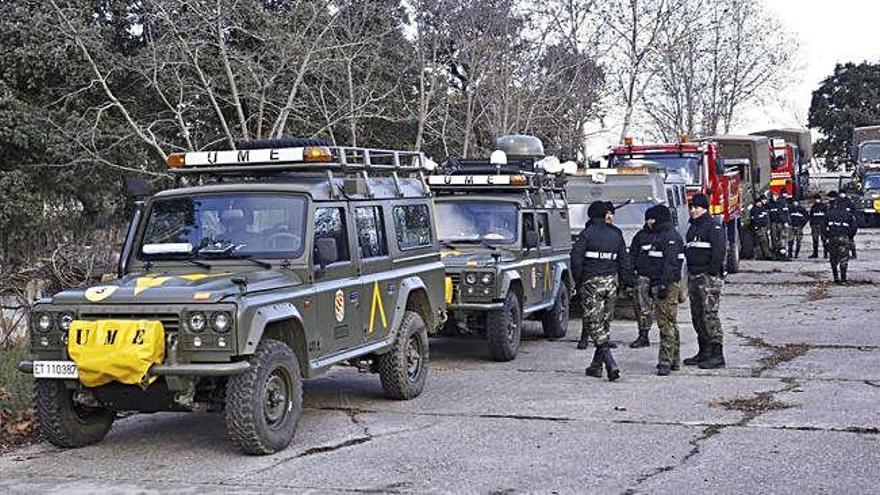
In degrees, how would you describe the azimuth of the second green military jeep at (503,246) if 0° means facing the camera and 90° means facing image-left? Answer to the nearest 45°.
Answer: approximately 45°

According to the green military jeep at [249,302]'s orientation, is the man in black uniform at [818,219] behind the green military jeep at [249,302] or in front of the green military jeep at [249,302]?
behind

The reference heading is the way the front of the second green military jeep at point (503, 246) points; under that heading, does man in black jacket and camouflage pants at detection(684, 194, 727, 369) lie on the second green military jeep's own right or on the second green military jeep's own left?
on the second green military jeep's own left

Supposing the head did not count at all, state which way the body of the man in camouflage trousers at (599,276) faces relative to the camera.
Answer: away from the camera

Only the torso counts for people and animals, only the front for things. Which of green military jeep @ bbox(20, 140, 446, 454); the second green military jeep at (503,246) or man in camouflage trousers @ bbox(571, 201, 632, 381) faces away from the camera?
the man in camouflage trousers

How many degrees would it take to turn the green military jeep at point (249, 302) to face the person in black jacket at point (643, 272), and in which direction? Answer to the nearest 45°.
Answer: approximately 180°

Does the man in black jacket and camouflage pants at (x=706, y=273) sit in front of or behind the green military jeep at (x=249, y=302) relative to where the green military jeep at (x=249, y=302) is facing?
behind

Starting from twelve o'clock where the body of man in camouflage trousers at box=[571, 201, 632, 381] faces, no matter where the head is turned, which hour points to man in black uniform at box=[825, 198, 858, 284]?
The man in black uniform is roughly at 1 o'clock from the man in camouflage trousers.

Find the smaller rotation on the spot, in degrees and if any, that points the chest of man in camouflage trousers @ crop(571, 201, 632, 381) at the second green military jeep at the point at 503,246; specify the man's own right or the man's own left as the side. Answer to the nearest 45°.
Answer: approximately 45° to the man's own left
